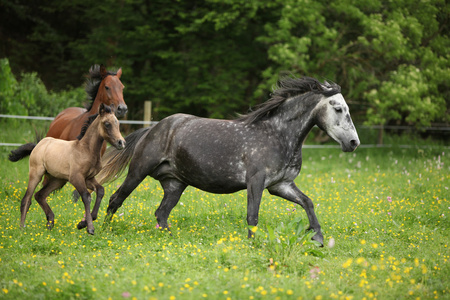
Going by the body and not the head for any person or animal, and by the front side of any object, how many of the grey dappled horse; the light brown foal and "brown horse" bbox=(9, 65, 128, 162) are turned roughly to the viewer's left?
0

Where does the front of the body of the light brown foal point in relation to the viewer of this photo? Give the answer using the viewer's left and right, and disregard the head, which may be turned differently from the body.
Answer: facing the viewer and to the right of the viewer

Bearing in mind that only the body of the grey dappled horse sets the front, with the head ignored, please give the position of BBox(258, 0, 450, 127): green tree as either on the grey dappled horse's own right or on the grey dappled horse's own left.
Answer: on the grey dappled horse's own left

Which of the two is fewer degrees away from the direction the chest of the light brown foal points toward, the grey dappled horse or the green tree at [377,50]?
the grey dappled horse

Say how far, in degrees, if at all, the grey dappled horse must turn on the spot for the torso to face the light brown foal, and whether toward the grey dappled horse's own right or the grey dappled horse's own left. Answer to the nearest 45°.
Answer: approximately 180°

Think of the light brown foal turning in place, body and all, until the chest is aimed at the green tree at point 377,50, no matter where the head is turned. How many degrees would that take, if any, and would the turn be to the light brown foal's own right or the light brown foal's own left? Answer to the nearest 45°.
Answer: approximately 90° to the light brown foal's own left

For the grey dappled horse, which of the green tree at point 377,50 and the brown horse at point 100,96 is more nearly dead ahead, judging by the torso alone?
the green tree

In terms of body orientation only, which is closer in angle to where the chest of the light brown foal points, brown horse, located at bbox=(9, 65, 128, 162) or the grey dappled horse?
the grey dappled horse

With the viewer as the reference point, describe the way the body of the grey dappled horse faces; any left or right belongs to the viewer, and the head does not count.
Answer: facing to the right of the viewer

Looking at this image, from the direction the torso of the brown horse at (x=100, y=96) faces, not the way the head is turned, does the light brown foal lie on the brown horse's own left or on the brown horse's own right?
on the brown horse's own right

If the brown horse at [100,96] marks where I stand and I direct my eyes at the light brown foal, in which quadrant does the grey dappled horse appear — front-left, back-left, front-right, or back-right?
front-left

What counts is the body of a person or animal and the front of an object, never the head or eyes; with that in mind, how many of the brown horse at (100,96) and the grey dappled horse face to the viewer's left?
0

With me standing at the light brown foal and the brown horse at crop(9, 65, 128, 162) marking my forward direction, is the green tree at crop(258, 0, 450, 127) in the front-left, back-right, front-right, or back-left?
front-right

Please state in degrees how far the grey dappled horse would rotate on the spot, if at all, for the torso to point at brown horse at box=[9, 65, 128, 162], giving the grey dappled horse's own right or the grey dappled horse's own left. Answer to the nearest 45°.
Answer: approximately 135° to the grey dappled horse's own left

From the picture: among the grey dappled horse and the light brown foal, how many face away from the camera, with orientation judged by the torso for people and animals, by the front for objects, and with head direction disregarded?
0
